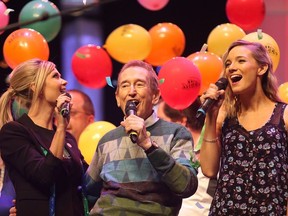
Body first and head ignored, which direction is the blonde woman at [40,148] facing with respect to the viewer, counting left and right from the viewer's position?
facing the viewer and to the right of the viewer

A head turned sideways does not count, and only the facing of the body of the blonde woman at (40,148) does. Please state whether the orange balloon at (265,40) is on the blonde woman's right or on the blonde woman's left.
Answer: on the blonde woman's left

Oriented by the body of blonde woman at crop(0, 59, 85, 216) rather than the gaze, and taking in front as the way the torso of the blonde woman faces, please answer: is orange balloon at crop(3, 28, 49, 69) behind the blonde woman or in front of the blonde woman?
behind
